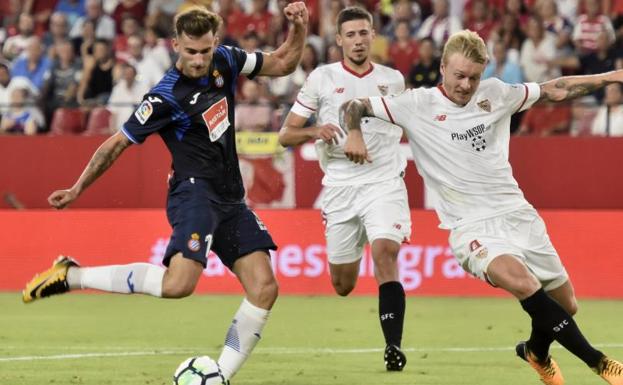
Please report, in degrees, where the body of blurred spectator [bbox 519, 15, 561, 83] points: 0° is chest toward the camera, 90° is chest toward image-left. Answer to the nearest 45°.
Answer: approximately 0°

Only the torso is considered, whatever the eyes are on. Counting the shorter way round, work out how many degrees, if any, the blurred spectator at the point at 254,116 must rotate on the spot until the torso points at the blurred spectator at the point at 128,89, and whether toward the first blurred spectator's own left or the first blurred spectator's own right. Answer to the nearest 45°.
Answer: approximately 135° to the first blurred spectator's own right

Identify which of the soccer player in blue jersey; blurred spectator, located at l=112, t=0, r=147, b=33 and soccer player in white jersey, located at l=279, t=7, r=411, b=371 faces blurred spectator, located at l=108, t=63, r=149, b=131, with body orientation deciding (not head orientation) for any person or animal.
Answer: blurred spectator, located at l=112, t=0, r=147, b=33

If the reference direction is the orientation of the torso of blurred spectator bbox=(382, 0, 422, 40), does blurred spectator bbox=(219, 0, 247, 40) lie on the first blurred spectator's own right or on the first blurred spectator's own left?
on the first blurred spectator's own right

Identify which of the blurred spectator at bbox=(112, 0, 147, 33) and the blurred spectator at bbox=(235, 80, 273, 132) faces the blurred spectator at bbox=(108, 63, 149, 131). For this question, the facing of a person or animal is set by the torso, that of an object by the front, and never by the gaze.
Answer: the blurred spectator at bbox=(112, 0, 147, 33)

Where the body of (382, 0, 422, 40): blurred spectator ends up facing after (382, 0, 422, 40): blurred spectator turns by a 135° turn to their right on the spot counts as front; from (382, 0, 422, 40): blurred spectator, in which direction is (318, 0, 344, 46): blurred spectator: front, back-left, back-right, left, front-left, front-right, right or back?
front-left

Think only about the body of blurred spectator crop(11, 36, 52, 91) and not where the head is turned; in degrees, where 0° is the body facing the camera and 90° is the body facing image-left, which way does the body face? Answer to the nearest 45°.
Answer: approximately 0°
